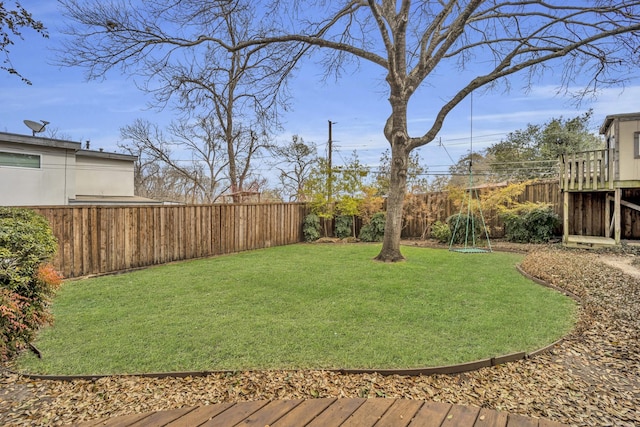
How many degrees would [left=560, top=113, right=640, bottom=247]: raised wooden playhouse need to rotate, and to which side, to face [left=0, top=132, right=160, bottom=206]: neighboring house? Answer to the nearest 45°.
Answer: approximately 45° to its left

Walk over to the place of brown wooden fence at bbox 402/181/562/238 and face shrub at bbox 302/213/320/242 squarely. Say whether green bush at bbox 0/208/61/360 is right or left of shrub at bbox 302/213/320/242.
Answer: left

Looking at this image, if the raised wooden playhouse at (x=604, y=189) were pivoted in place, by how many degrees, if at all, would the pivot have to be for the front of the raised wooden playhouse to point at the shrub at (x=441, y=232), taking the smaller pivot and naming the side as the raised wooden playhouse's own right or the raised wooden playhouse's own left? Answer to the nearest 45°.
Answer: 0° — it already faces it

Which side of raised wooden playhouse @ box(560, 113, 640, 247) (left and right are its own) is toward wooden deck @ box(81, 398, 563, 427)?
left

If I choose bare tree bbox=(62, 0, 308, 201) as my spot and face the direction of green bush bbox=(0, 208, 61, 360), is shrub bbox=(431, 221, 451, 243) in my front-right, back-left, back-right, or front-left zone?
front-left

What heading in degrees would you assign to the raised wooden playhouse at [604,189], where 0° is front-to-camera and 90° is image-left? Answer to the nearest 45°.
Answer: approximately 90°

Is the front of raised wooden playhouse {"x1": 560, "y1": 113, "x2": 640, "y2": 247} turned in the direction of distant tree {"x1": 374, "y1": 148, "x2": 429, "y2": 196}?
yes

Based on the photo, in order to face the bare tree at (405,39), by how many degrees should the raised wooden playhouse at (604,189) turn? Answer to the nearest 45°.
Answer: approximately 45° to its left

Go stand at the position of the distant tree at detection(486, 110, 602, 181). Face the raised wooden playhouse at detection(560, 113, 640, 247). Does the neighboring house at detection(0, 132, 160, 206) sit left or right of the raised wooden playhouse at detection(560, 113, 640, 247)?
right
